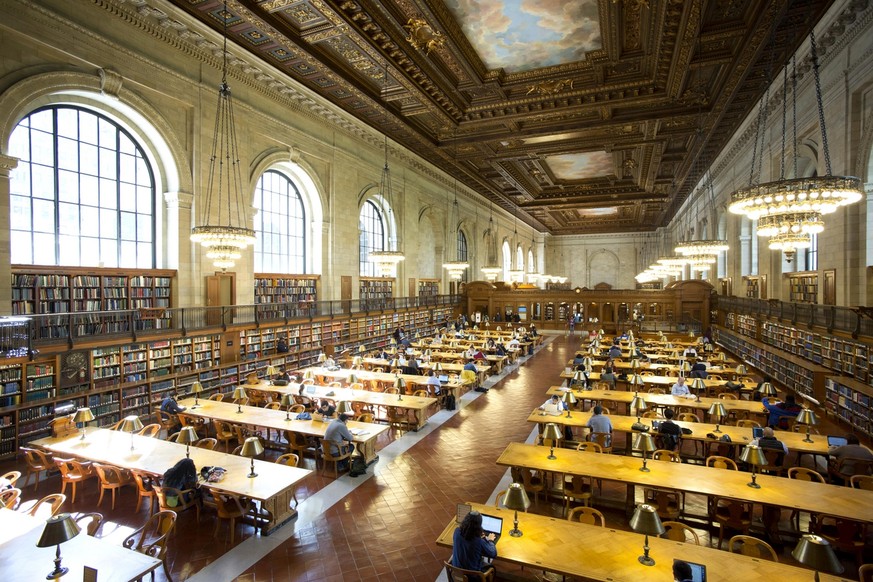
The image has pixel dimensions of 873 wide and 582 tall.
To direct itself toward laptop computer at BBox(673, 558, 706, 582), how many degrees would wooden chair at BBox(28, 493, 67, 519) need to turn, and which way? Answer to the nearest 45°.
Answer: approximately 90° to its left

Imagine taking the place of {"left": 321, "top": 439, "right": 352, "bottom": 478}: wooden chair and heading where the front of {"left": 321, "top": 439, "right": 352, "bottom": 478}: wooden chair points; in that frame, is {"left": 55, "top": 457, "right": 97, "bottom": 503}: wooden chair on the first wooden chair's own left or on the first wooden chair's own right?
on the first wooden chair's own left

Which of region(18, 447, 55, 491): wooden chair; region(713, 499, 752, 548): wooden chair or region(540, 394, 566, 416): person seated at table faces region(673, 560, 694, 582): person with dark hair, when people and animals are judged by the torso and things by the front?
the person seated at table

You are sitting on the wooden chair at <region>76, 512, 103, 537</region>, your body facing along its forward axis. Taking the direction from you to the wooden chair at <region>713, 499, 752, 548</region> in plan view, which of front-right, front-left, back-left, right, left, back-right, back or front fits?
left

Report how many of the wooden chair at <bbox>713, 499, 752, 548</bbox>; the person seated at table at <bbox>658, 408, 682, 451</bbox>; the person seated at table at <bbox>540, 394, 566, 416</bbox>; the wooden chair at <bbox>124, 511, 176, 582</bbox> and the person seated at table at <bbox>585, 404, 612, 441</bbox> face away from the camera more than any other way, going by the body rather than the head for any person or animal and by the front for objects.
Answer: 3

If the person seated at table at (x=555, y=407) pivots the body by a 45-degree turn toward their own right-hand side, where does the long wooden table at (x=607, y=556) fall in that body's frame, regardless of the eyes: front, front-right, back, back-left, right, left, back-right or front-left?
front-left

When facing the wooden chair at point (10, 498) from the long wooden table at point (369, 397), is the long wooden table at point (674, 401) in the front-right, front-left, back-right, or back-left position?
back-left

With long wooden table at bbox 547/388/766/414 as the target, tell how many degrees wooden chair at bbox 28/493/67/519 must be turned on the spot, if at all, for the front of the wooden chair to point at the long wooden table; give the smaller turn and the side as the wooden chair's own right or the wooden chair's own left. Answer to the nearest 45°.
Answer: approximately 135° to the wooden chair's own left

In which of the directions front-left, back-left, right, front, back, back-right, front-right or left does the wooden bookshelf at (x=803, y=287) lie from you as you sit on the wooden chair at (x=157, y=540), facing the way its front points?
back-left
